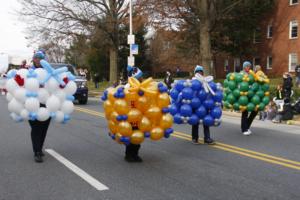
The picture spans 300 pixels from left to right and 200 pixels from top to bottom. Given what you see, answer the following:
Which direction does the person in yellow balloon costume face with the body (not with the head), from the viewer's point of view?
toward the camera

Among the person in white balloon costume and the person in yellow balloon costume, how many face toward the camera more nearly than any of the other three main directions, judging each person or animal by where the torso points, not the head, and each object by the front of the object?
2

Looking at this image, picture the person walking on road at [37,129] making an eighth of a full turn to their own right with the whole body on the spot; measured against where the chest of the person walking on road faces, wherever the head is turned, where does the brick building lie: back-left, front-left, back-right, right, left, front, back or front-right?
back

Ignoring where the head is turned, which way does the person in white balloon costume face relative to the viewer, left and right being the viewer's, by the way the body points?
facing the viewer

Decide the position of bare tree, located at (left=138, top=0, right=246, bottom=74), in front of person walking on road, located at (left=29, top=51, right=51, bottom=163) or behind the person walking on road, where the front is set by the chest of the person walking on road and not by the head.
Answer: behind

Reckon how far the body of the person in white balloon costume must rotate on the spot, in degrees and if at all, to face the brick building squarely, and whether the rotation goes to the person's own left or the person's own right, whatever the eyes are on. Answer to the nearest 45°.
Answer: approximately 135° to the person's own left

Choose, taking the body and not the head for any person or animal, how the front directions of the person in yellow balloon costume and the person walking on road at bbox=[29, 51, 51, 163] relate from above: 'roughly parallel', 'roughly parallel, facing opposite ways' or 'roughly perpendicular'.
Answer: roughly parallel

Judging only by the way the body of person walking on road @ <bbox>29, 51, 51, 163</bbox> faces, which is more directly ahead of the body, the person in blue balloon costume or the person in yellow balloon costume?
the person in yellow balloon costume

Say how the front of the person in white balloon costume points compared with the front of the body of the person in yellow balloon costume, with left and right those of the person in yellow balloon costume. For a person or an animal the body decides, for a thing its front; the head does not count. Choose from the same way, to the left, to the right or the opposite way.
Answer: the same way

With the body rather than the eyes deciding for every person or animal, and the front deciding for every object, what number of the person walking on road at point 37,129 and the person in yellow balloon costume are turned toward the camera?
2

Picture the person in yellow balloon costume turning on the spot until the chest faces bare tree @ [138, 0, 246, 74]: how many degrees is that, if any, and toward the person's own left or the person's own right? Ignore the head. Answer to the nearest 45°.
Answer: approximately 180°

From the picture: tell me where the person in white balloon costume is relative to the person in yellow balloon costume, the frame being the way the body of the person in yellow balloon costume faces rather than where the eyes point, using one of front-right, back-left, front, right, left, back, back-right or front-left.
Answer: right

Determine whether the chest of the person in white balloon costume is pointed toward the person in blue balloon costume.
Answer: no
